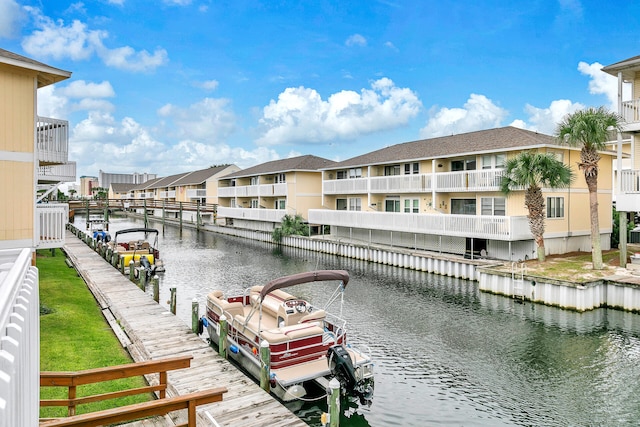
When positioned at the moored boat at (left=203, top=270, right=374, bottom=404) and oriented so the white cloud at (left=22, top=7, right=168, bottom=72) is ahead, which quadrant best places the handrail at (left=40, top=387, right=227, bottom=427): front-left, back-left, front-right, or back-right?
back-left

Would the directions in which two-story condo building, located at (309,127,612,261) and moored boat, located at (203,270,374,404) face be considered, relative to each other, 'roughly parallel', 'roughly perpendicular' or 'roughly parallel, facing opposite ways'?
roughly perpendicular

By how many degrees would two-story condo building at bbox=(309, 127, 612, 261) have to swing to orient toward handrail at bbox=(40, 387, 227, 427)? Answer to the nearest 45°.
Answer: approximately 45° to its left

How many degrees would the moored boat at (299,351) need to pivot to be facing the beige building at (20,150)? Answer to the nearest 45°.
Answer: approximately 45° to its left

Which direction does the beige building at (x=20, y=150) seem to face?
to the viewer's right

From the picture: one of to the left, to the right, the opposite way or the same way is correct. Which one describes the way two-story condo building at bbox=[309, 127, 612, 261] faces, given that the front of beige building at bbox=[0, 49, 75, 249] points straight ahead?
the opposite way

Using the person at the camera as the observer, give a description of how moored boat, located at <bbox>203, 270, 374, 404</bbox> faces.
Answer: facing away from the viewer and to the left of the viewer

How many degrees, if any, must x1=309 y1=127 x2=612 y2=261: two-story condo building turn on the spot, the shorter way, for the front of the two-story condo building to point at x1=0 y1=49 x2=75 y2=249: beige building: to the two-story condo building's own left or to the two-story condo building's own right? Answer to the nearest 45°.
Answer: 0° — it already faces it
